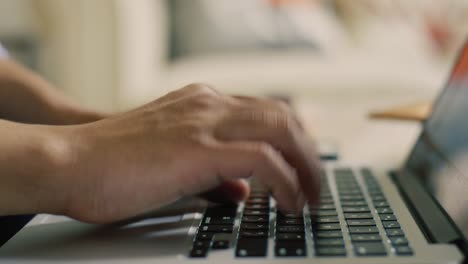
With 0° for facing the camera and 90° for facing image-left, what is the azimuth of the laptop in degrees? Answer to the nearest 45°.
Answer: approximately 90°

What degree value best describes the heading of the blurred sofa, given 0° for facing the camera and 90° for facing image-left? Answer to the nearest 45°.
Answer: approximately 0°

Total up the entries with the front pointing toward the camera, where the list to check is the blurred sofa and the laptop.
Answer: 1

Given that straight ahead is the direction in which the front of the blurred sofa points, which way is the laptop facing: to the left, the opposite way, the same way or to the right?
to the right
